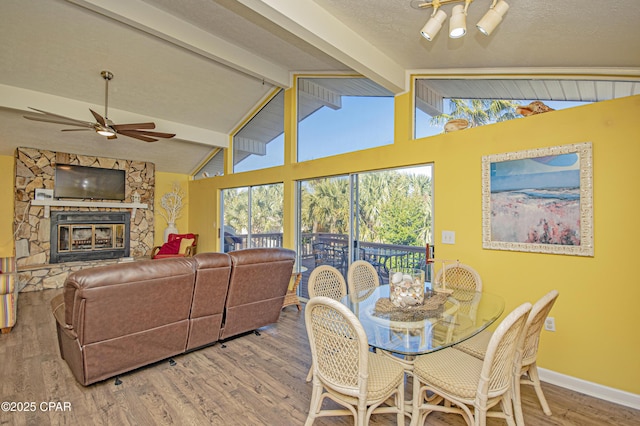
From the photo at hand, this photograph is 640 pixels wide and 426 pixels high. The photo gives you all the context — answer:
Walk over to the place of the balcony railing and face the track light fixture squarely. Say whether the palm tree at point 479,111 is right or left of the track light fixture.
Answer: left

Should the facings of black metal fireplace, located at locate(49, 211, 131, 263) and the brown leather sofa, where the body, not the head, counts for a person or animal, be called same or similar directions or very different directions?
very different directions

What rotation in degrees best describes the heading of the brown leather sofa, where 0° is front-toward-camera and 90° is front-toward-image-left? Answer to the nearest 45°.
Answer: approximately 135°

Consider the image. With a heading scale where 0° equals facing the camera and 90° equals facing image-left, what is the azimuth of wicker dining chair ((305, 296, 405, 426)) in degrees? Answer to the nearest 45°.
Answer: approximately 225°

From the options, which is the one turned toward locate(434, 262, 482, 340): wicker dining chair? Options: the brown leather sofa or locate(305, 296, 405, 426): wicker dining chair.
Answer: locate(305, 296, 405, 426): wicker dining chair

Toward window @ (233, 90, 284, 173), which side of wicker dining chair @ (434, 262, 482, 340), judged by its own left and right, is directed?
right

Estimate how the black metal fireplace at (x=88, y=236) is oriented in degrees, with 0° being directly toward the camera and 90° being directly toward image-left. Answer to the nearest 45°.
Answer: approximately 315°

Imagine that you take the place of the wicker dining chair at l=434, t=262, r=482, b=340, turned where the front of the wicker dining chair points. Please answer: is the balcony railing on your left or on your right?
on your right

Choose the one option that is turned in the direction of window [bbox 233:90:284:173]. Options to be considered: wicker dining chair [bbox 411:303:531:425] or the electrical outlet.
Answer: the wicker dining chair

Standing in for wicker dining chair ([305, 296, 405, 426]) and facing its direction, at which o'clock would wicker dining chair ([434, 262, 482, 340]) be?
wicker dining chair ([434, 262, 482, 340]) is roughly at 12 o'clock from wicker dining chair ([305, 296, 405, 426]).

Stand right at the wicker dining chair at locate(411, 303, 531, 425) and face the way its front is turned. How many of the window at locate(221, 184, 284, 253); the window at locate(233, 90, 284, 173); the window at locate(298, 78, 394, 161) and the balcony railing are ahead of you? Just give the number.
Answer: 4
